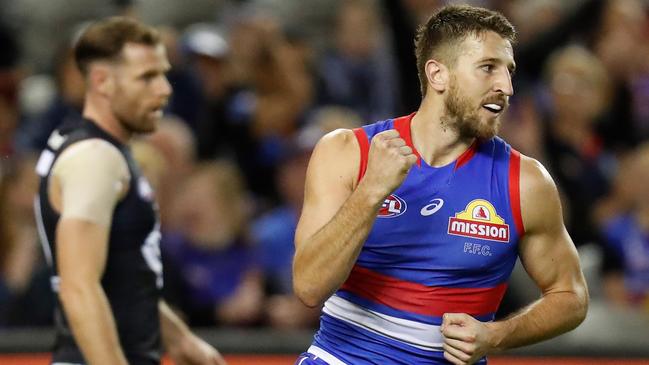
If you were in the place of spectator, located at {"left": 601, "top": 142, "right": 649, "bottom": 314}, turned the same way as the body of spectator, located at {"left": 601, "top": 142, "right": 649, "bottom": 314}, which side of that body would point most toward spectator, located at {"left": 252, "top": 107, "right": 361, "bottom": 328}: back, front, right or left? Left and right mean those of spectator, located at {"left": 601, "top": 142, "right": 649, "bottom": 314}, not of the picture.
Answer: right

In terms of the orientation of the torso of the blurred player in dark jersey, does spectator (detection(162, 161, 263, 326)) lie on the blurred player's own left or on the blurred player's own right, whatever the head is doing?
on the blurred player's own left

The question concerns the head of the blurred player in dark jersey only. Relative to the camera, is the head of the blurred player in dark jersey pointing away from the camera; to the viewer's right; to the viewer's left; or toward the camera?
to the viewer's right

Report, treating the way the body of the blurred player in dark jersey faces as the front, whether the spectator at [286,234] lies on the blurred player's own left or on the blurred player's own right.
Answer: on the blurred player's own left

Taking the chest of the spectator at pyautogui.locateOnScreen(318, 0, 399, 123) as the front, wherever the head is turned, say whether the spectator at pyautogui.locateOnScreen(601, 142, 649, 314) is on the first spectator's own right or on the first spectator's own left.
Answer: on the first spectator's own left

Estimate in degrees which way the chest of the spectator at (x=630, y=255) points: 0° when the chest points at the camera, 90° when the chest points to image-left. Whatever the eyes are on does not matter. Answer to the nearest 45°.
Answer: approximately 0°

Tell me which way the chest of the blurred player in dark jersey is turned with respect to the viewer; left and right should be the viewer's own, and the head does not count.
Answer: facing to the right of the viewer
